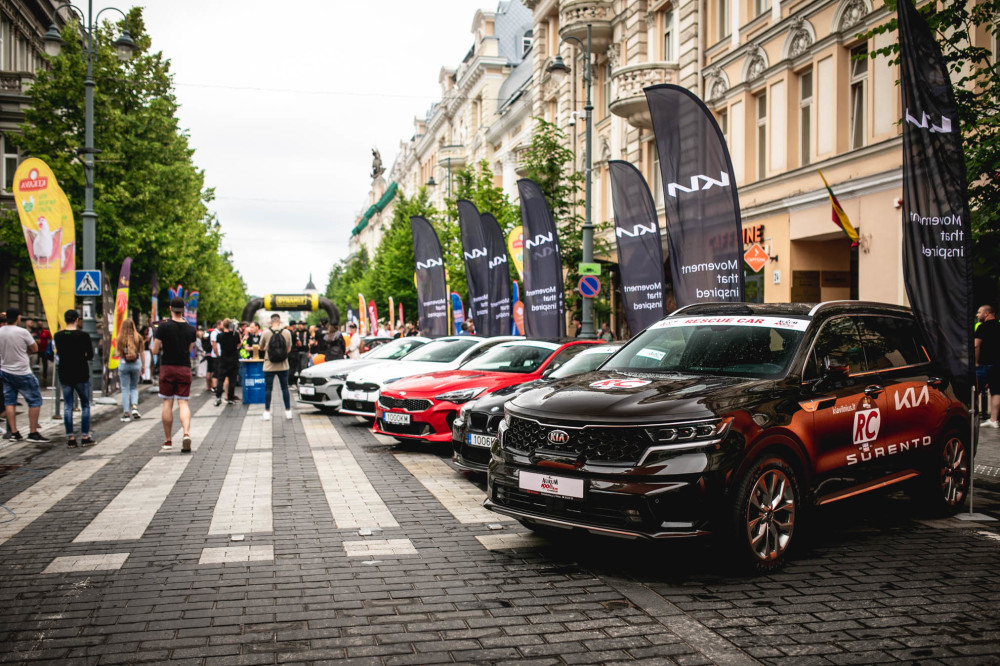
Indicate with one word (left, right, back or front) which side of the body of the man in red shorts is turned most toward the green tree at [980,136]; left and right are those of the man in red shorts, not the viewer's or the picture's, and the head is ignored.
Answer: right

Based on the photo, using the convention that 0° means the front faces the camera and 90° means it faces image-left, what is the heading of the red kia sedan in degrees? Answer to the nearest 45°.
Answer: approximately 45°

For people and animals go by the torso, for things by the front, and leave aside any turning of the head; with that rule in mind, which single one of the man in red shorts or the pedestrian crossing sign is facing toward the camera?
the pedestrian crossing sign

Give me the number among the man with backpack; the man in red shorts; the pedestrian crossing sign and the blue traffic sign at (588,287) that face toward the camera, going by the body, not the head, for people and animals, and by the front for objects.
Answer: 2

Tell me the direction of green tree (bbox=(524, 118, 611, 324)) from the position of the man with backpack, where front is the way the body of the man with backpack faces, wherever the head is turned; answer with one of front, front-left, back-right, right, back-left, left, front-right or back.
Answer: front-right

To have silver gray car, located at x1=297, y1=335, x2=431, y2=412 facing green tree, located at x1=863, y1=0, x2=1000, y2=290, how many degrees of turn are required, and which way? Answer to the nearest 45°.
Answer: approximately 90° to its left

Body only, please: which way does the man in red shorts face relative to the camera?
away from the camera

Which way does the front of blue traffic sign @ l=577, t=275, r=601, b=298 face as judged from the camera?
facing the viewer

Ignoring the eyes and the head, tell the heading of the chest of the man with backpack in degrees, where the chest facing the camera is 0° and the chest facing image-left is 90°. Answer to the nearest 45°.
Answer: approximately 180°

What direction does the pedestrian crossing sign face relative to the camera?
toward the camera

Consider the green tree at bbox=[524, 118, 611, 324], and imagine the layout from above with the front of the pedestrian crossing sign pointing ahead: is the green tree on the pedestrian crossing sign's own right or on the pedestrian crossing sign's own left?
on the pedestrian crossing sign's own left

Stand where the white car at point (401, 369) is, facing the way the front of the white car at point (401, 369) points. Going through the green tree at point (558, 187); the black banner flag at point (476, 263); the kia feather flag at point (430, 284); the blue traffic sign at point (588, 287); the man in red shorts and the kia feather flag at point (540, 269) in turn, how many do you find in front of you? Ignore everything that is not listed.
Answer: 1

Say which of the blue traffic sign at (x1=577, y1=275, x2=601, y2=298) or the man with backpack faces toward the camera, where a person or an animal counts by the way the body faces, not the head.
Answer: the blue traffic sign

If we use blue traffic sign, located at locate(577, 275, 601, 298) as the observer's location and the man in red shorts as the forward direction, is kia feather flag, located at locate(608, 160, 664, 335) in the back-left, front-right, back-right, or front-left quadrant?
front-left

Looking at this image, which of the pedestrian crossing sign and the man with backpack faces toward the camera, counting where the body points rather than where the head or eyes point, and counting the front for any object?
the pedestrian crossing sign
